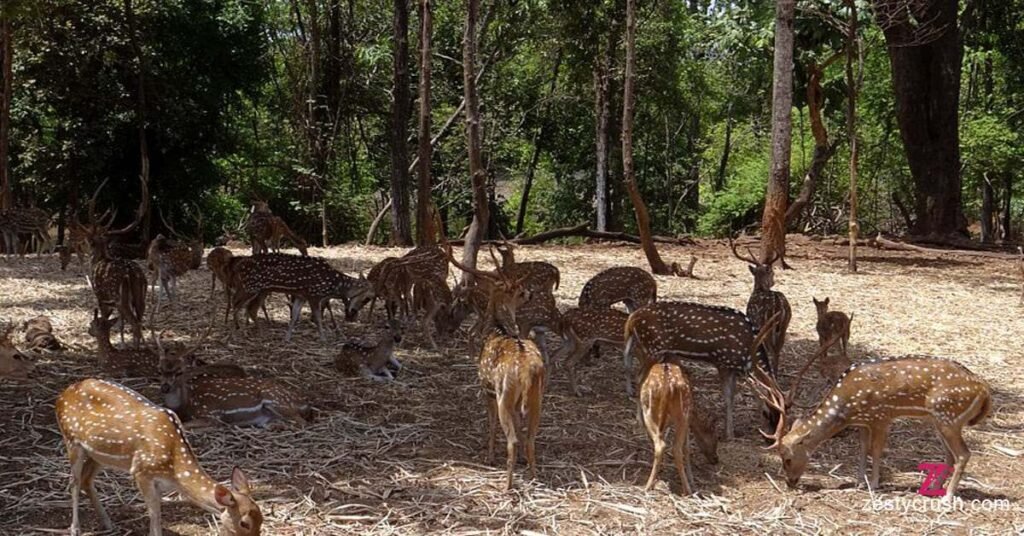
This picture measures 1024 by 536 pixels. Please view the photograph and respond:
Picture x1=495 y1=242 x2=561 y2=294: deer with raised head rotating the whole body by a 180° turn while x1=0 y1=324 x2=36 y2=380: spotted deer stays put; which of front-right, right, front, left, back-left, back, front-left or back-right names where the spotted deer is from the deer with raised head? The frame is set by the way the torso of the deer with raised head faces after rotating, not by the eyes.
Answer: back-right

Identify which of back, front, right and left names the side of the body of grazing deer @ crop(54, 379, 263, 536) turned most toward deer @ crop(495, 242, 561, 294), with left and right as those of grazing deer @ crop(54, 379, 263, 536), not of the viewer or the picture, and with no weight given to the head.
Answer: left

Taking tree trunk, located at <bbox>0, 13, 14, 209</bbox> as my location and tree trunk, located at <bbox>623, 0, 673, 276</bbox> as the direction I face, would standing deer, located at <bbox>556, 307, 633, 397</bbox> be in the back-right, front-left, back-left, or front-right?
front-right

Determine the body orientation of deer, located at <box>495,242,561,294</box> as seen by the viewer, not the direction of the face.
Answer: to the viewer's left

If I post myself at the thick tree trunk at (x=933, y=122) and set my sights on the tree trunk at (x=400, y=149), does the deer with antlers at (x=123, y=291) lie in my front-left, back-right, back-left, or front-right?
front-left

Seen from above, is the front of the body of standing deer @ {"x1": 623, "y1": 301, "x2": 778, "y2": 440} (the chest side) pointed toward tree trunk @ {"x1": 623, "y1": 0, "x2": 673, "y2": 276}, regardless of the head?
no

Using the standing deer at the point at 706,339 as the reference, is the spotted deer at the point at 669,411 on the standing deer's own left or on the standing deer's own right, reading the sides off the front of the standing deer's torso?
on the standing deer's own right

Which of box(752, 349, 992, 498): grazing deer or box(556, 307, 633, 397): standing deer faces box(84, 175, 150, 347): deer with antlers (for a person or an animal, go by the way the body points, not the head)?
box(752, 349, 992, 498): grazing deer

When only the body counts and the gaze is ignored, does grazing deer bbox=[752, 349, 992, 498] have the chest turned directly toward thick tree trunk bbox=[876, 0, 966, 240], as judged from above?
no

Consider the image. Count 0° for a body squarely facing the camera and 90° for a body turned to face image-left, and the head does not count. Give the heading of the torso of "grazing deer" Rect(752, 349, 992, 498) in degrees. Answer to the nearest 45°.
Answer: approximately 90°

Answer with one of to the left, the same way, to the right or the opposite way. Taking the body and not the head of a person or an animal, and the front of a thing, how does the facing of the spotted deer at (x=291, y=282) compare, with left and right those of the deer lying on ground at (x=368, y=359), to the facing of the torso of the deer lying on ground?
the same way

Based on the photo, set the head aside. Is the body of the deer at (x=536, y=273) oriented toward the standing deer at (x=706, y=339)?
no

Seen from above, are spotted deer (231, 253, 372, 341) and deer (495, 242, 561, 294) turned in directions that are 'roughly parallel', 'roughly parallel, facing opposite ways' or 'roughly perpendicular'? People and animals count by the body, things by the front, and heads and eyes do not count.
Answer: roughly parallel, facing opposite ways

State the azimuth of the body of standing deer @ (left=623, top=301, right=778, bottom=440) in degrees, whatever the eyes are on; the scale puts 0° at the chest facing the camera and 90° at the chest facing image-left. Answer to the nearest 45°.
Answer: approximately 270°

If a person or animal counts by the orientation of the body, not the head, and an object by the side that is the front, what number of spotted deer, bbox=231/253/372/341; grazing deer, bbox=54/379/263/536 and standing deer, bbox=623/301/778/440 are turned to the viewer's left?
0

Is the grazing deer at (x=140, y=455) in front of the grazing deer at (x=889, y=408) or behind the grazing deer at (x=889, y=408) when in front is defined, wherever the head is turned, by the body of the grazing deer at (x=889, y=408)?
in front
